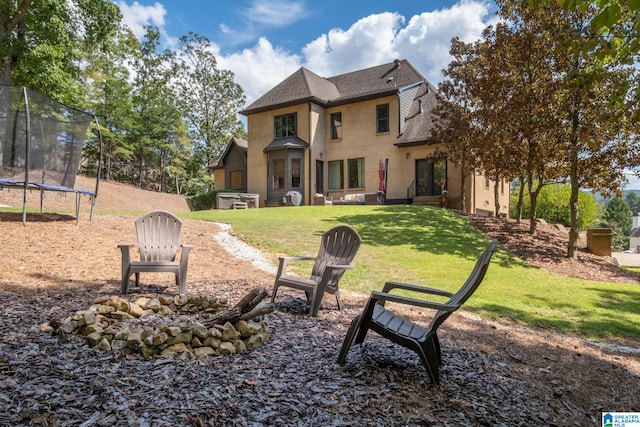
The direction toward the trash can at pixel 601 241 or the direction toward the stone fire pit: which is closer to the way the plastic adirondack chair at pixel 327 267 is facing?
the stone fire pit

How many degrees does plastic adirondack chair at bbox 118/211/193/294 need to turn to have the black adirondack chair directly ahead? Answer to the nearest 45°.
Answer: approximately 45° to its left

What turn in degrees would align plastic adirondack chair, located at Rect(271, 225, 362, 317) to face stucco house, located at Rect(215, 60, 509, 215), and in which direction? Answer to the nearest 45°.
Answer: approximately 135° to its right

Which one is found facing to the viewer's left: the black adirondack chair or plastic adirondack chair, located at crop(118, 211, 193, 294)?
the black adirondack chair

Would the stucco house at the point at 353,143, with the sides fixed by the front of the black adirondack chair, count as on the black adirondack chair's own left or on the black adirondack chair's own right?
on the black adirondack chair's own right

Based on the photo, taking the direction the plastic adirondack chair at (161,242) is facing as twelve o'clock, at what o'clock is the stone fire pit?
The stone fire pit is roughly at 12 o'clock from the plastic adirondack chair.

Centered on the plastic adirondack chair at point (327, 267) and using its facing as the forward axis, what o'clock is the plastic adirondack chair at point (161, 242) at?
the plastic adirondack chair at point (161, 242) is roughly at 2 o'clock from the plastic adirondack chair at point (327, 267).

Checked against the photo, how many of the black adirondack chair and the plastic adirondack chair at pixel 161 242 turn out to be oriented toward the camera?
1

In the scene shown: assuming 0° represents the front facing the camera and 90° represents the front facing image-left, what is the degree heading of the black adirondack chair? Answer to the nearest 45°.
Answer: approximately 90°

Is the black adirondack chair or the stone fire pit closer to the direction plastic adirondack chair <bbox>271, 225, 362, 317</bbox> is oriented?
the stone fire pit
